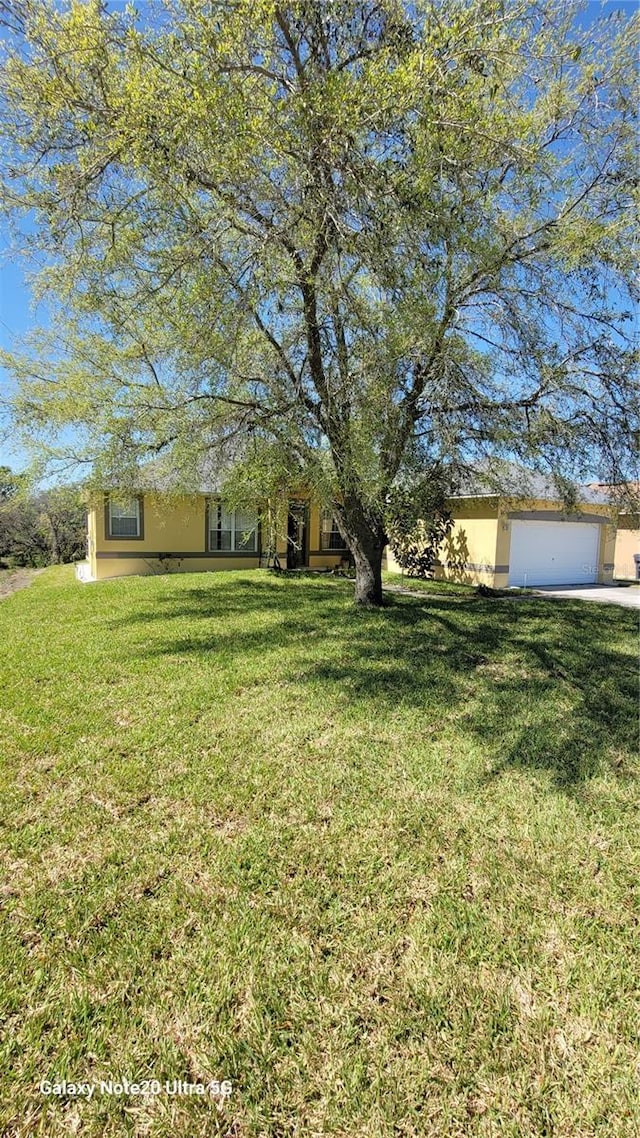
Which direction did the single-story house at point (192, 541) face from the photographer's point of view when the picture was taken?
facing the viewer

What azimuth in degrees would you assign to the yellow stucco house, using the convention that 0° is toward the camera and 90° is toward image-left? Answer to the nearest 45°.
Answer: approximately 0°

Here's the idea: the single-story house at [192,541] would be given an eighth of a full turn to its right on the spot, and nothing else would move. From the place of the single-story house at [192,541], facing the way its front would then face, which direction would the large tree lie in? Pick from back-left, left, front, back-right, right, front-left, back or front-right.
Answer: front-left

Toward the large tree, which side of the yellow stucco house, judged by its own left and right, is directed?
front
